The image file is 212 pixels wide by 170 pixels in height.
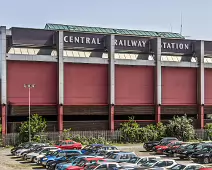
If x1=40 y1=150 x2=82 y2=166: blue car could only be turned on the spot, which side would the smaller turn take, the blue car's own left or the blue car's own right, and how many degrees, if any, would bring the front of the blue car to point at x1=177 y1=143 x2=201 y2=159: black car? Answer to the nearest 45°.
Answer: approximately 135° to the blue car's own left

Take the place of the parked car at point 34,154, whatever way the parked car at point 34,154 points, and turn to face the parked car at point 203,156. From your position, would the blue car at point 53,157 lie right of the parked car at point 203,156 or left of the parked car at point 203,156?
right

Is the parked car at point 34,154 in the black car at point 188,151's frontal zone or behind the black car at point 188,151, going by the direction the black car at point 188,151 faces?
frontal zone

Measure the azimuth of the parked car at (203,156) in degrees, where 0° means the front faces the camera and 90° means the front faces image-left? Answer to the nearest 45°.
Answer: approximately 45°

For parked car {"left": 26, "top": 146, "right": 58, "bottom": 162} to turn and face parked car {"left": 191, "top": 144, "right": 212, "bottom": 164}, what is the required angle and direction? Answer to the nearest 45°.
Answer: approximately 135° to its left

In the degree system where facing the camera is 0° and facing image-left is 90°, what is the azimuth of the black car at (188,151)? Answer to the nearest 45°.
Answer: approximately 45°

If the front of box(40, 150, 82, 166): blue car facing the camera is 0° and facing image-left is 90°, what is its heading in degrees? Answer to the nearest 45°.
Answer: approximately 45°
